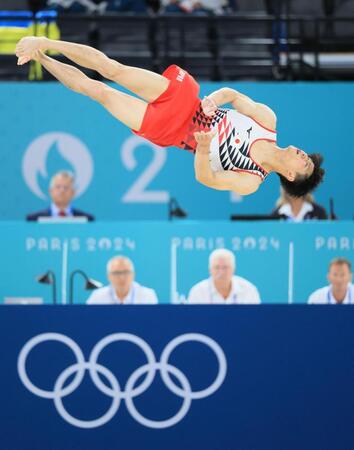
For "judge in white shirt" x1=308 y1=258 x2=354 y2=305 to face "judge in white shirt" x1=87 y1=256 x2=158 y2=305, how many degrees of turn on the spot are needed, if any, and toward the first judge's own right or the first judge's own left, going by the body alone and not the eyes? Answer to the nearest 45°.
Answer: approximately 90° to the first judge's own right

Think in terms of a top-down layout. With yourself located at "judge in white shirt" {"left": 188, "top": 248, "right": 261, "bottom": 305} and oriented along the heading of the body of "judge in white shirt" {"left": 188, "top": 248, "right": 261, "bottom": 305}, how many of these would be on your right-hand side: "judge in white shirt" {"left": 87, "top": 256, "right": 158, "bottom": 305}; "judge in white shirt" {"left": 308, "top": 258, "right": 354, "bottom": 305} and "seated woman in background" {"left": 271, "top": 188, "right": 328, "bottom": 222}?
1

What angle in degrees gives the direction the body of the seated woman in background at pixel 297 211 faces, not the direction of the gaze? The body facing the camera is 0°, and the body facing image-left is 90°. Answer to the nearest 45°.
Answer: approximately 0°

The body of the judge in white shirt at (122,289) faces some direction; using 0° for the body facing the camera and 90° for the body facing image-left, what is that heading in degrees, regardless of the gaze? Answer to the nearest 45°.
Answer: approximately 0°

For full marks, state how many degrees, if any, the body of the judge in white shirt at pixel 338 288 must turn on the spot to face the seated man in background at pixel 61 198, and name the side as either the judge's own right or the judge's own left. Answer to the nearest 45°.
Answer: approximately 90° to the judge's own right

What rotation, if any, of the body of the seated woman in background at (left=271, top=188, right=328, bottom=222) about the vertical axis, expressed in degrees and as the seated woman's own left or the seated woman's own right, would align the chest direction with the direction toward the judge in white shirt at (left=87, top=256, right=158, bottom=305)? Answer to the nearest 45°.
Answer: approximately 45° to the seated woman's own right
